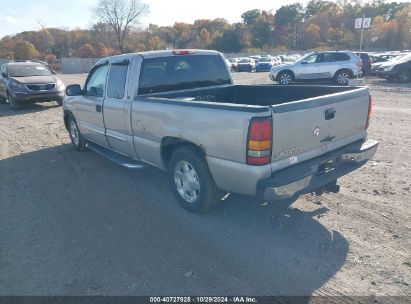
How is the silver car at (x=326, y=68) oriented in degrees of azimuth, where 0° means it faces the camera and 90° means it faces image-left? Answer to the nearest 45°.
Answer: approximately 90°

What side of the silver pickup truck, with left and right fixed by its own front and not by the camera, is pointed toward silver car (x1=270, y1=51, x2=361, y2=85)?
right

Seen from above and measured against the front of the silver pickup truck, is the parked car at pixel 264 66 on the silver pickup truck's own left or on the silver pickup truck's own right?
on the silver pickup truck's own right

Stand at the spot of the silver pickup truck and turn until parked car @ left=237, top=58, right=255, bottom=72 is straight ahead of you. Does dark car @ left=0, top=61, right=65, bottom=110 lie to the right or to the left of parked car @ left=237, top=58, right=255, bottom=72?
left

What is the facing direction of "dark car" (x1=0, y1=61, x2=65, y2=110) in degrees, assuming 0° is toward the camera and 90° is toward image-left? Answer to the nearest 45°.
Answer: approximately 315°

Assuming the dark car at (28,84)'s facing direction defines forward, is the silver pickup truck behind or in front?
in front

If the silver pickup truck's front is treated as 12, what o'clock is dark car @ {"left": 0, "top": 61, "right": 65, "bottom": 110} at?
The dark car is roughly at 12 o'clock from the silver pickup truck.

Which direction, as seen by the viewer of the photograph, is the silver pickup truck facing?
facing away from the viewer and to the left of the viewer

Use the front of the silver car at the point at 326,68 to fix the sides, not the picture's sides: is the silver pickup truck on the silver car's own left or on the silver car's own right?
on the silver car's own left
